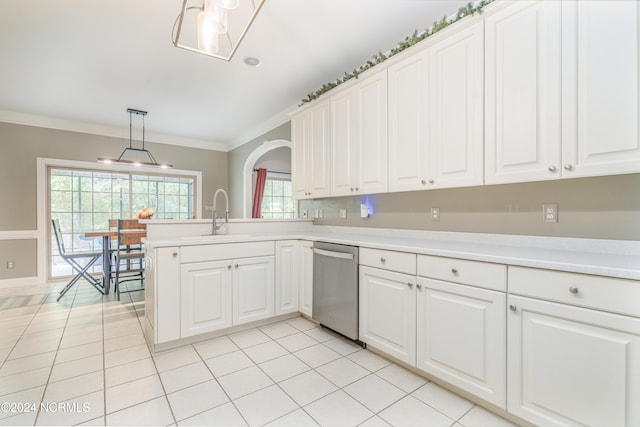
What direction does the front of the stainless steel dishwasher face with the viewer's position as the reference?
facing the viewer and to the left of the viewer

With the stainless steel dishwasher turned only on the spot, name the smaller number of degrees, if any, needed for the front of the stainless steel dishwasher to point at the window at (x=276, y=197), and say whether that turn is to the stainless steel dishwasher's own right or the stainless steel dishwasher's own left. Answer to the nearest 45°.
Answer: approximately 135° to the stainless steel dishwasher's own right

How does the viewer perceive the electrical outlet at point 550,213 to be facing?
facing the viewer

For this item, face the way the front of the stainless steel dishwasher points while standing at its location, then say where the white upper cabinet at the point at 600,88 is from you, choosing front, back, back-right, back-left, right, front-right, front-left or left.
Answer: left

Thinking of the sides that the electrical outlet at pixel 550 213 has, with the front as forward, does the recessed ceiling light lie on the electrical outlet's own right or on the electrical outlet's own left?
on the electrical outlet's own right

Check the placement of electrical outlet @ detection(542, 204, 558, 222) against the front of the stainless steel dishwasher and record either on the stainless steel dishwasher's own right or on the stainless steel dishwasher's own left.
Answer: on the stainless steel dishwasher's own left

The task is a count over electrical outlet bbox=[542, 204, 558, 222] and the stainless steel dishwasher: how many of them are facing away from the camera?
0

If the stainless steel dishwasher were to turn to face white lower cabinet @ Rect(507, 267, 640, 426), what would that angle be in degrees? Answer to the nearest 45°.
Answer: approximately 90° to its left
